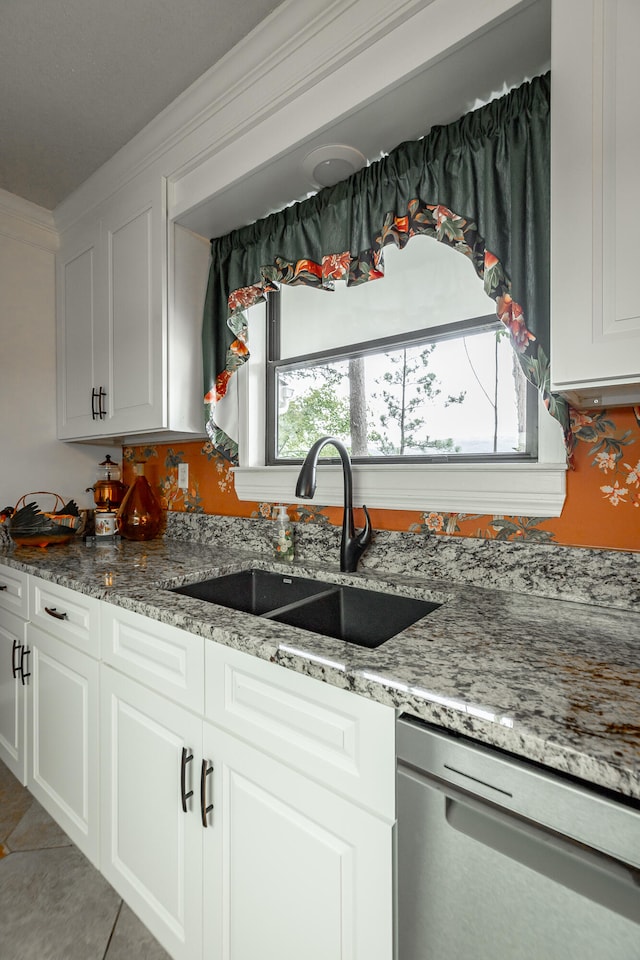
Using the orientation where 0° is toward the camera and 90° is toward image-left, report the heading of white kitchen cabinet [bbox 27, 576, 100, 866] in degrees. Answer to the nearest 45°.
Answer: approximately 45°

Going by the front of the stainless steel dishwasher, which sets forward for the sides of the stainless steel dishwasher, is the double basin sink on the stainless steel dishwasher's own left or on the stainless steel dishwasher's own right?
on the stainless steel dishwasher's own right

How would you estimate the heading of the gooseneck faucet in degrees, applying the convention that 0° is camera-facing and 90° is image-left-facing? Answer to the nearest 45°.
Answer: approximately 45°

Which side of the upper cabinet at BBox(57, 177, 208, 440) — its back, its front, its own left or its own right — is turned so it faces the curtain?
left

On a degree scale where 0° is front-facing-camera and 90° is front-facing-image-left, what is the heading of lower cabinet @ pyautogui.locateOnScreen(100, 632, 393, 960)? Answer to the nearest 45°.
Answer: approximately 45°
